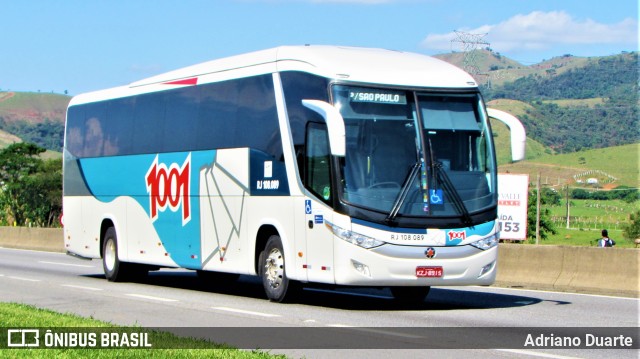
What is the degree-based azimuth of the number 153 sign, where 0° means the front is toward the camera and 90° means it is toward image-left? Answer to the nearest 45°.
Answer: approximately 0°

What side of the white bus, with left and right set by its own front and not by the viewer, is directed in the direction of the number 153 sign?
left

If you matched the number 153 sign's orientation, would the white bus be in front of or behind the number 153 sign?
in front

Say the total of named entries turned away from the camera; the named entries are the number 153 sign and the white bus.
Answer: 0

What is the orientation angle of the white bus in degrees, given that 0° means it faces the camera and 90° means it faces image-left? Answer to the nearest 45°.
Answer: approximately 315°
